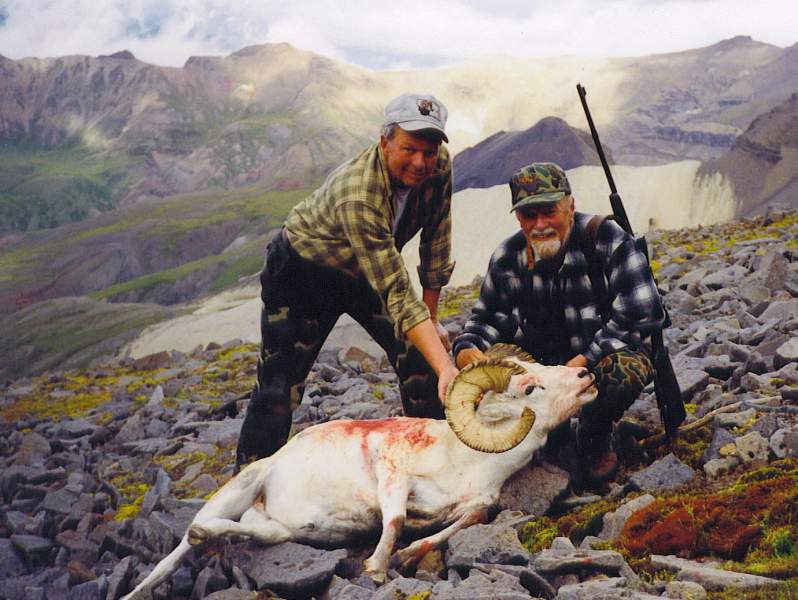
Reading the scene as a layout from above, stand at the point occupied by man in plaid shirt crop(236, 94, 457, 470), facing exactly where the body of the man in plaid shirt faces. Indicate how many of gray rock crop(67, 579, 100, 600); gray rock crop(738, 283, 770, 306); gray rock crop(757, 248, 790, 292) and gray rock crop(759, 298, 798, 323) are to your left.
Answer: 3

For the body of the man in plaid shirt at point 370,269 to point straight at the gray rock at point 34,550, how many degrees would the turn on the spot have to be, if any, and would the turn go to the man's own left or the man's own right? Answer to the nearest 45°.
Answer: approximately 135° to the man's own right

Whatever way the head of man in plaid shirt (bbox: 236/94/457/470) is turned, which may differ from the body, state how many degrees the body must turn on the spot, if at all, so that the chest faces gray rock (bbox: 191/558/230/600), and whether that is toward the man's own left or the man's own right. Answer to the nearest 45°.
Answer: approximately 90° to the man's own right

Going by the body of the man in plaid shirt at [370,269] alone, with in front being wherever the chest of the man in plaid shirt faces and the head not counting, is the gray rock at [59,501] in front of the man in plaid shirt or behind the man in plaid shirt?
behind

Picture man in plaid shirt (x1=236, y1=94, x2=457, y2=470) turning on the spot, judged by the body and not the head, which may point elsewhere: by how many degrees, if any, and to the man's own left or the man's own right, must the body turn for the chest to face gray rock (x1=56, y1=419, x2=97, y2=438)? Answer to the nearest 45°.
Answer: approximately 180°

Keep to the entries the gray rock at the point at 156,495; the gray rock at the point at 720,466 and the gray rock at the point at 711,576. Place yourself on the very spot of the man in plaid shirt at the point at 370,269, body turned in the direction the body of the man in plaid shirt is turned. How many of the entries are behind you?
1

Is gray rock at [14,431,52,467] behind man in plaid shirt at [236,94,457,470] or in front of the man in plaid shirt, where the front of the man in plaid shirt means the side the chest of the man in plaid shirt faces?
behind

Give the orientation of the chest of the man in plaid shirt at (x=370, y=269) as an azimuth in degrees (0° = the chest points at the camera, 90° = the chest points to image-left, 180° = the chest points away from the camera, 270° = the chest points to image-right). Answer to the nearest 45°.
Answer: approximately 315°

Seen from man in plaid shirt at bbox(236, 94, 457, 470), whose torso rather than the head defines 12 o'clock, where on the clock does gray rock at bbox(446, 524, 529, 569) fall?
The gray rock is roughly at 1 o'clock from the man in plaid shirt.
